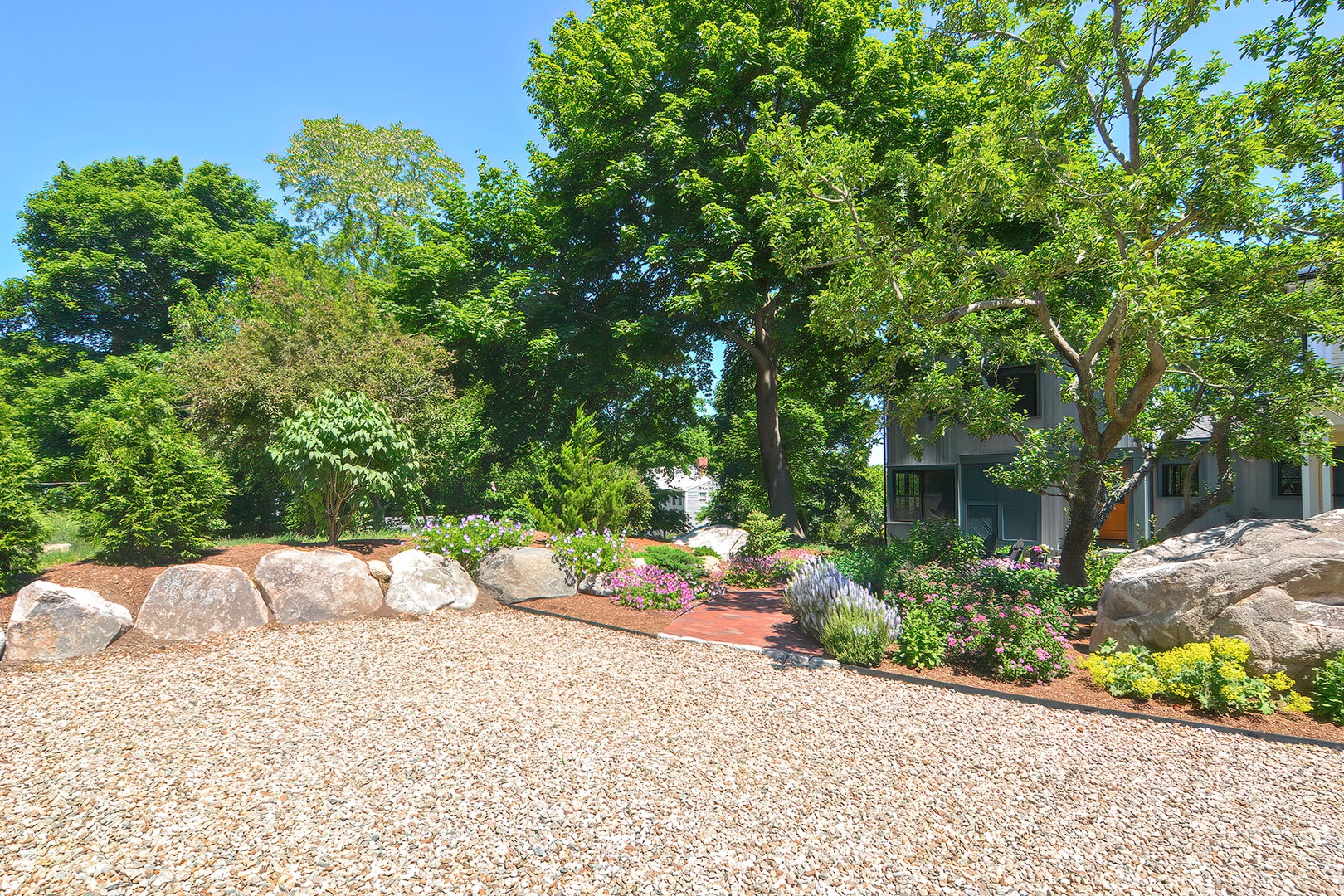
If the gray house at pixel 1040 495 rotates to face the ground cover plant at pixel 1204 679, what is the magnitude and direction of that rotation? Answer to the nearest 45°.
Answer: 0° — it already faces it

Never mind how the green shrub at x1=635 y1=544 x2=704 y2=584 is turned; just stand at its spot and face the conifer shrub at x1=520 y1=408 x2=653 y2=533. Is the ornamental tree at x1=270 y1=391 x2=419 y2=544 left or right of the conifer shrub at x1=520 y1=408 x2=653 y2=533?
left

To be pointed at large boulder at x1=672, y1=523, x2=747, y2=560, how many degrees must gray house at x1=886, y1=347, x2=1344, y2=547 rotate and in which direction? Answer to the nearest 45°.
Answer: approximately 45° to its right

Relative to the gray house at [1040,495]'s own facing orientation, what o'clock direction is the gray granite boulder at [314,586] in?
The gray granite boulder is roughly at 1 o'clock from the gray house.

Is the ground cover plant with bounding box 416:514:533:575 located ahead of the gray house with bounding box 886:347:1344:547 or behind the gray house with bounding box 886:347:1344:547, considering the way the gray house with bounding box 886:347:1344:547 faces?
ahead

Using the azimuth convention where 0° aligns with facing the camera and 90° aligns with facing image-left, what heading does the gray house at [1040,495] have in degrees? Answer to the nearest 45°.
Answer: approximately 0°

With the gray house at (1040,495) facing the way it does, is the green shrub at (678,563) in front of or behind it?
in front

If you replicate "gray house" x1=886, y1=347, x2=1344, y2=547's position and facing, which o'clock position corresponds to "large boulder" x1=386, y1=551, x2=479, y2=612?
The large boulder is roughly at 1 o'clock from the gray house.

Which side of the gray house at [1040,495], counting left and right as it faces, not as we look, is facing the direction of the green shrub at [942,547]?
front

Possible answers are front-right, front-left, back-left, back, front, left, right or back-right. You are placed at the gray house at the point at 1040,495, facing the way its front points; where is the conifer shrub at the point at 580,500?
front-right

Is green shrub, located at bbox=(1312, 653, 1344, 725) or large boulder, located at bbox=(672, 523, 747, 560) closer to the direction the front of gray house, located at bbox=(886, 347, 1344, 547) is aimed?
the green shrub

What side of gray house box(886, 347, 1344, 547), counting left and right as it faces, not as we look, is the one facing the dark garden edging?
front

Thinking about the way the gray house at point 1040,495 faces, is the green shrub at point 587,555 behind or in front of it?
in front

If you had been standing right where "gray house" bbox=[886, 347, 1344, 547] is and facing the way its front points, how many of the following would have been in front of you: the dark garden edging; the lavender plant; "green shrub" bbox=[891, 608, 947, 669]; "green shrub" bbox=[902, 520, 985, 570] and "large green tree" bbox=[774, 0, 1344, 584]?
5
